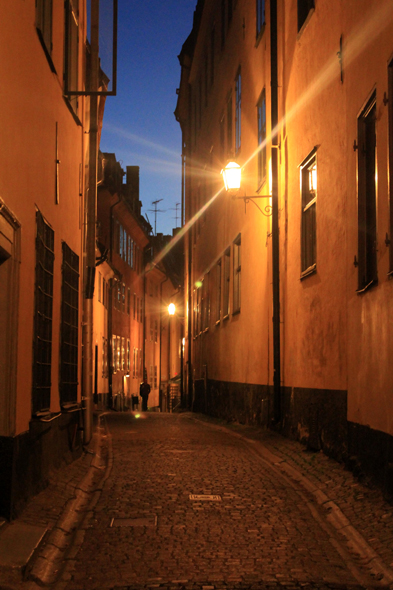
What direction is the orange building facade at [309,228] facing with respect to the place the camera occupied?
facing to the left of the viewer

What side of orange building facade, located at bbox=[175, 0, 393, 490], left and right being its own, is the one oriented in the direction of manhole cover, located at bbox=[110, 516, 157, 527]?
left
